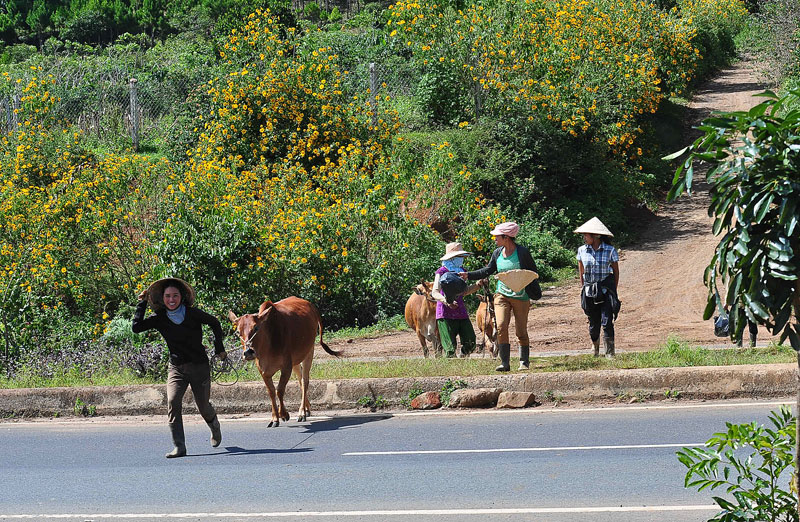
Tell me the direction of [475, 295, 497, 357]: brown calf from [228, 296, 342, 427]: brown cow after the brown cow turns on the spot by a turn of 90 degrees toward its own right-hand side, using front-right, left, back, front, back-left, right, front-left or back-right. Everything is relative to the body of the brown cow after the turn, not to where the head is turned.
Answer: right

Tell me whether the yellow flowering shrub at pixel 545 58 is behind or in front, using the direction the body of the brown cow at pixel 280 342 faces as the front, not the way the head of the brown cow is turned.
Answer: behind

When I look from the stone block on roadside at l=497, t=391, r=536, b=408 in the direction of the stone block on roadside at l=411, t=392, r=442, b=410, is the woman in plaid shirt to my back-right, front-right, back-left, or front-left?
back-right

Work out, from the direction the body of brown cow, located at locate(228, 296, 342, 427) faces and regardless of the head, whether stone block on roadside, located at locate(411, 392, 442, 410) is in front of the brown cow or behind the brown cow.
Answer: behind

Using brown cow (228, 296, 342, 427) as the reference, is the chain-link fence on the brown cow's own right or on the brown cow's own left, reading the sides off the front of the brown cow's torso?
on the brown cow's own right

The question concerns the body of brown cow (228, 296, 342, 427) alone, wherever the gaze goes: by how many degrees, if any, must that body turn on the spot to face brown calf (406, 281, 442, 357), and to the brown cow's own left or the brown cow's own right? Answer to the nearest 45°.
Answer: approximately 180°

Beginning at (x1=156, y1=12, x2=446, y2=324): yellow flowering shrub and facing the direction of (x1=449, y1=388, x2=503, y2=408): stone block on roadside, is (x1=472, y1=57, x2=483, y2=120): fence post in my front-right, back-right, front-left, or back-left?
back-left

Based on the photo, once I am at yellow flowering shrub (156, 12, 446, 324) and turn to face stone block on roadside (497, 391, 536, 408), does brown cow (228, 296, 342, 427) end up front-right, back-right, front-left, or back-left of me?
front-right

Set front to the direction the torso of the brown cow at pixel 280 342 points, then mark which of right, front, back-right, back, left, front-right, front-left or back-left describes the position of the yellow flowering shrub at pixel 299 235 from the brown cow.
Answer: back-right

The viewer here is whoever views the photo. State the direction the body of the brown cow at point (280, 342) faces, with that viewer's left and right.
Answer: facing the viewer and to the left of the viewer

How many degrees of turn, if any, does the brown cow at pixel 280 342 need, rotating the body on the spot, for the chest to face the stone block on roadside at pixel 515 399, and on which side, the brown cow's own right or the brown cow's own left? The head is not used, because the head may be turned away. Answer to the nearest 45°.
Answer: approximately 135° to the brown cow's own left
